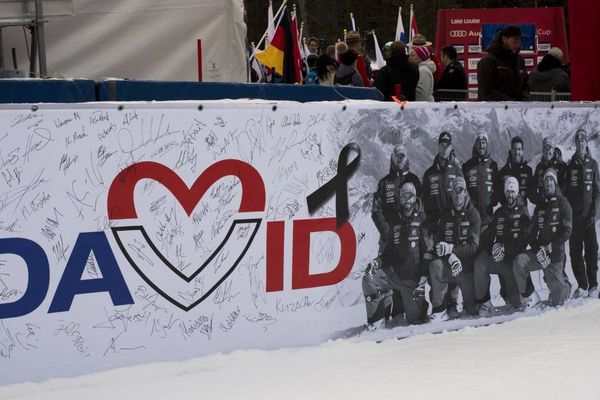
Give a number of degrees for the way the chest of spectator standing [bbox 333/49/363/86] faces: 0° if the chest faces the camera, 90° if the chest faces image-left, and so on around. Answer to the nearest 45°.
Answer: approximately 180°

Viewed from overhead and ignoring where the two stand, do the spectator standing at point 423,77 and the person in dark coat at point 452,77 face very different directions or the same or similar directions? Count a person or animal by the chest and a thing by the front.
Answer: same or similar directions

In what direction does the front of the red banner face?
toward the camera

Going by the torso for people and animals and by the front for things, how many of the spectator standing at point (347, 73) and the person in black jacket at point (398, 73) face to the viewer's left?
0

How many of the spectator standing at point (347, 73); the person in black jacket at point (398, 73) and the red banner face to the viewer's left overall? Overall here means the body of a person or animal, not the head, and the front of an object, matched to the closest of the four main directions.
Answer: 0

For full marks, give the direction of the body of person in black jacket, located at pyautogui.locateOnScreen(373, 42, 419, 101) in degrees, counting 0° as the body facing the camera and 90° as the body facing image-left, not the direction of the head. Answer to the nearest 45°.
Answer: approximately 180°

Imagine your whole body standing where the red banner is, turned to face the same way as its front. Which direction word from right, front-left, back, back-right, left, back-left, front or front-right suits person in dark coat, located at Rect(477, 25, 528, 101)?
front

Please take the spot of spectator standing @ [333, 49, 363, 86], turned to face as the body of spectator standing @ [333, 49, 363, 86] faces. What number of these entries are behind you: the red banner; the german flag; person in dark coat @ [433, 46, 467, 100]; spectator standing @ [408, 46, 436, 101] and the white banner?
1

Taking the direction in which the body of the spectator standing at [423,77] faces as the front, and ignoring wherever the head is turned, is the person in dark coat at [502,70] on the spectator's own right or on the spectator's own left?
on the spectator's own left
